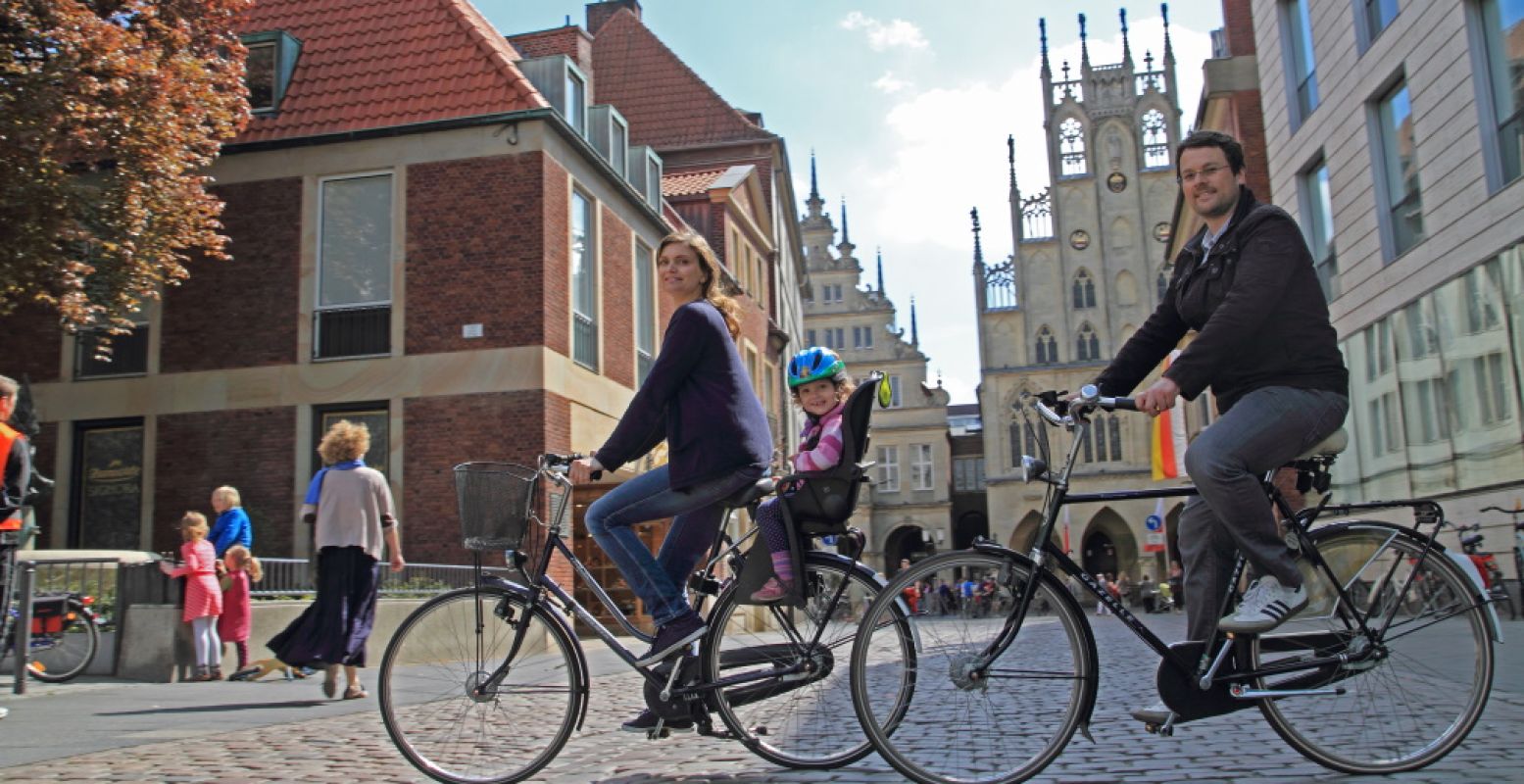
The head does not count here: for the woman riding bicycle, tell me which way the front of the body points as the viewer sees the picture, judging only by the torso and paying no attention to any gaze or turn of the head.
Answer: to the viewer's left

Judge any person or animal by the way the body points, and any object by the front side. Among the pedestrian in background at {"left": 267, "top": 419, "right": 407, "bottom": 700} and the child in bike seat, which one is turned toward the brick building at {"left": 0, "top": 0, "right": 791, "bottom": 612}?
the pedestrian in background

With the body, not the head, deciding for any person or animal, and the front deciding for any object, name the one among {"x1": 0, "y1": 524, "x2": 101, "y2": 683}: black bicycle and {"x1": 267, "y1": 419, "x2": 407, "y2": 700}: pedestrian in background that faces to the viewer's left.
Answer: the black bicycle

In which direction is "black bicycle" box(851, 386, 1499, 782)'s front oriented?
to the viewer's left

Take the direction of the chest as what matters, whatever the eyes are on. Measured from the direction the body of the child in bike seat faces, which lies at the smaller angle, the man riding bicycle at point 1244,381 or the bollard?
the bollard

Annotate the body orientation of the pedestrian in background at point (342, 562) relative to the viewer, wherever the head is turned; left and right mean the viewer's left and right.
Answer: facing away from the viewer

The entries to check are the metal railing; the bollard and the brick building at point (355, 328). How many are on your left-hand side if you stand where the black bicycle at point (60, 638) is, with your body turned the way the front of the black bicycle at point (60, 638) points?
1

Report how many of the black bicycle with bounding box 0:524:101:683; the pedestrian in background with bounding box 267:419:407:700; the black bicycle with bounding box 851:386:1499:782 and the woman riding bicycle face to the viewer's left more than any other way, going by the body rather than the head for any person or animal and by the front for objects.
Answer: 3

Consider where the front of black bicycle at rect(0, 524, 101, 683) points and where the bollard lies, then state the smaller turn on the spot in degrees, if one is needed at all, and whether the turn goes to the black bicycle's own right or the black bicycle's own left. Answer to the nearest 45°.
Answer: approximately 90° to the black bicycle's own left

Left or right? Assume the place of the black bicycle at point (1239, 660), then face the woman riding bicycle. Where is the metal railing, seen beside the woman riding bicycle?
right

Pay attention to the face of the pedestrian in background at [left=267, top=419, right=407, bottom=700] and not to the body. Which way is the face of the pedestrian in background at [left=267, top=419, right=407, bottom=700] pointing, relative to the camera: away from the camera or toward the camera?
away from the camera

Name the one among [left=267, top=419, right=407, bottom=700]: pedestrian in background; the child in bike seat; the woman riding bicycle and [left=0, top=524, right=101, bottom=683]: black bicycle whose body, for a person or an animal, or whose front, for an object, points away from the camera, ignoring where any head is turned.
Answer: the pedestrian in background

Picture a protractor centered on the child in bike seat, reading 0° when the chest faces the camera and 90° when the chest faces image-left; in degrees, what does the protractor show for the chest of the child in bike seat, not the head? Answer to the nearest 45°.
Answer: approximately 45°
